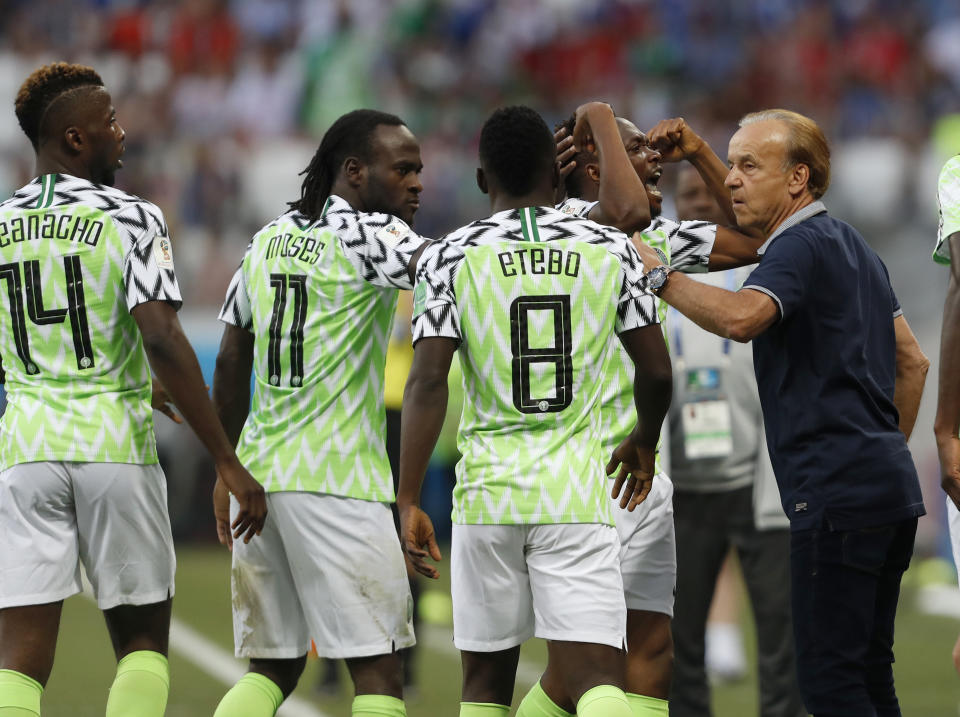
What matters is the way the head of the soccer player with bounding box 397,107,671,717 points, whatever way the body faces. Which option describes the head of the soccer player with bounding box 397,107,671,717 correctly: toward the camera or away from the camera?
away from the camera

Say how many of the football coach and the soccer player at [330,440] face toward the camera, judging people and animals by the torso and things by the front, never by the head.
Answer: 0

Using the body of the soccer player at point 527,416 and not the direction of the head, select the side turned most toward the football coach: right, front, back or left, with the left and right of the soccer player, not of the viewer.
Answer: right

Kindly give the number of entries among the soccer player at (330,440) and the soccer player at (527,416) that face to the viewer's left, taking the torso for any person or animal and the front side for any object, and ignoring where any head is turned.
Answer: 0

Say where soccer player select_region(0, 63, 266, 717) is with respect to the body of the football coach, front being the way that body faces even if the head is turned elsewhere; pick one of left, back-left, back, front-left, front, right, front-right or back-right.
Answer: front-left

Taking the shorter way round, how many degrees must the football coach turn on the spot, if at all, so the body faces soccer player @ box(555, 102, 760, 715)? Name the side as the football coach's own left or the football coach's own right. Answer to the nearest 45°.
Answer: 0° — they already face them

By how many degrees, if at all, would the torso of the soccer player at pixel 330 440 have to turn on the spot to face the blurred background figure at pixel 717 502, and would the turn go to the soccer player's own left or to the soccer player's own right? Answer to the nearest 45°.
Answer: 0° — they already face them

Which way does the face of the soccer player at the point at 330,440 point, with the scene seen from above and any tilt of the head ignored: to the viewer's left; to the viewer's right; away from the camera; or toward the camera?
to the viewer's right

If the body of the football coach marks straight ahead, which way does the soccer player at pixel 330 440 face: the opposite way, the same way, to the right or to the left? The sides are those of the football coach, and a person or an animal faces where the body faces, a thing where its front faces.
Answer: to the right

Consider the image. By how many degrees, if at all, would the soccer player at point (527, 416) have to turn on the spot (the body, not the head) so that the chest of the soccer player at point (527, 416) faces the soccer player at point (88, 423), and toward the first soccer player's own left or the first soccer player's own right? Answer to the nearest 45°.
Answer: approximately 90° to the first soccer player's own left

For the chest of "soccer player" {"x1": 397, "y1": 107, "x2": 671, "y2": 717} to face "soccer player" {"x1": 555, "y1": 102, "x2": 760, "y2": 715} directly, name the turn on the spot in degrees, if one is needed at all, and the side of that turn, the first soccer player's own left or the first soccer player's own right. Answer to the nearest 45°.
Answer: approximately 45° to the first soccer player's own right

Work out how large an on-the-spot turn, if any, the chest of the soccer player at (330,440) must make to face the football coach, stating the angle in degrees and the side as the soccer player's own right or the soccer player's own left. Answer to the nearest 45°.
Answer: approximately 90° to the soccer player's own right

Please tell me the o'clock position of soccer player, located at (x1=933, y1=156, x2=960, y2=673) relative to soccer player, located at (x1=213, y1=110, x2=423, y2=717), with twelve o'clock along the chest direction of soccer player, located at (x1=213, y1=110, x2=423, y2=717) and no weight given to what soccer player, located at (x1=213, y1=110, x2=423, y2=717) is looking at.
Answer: soccer player, located at (x1=933, y1=156, x2=960, y2=673) is roughly at 2 o'clock from soccer player, located at (x1=213, y1=110, x2=423, y2=717).

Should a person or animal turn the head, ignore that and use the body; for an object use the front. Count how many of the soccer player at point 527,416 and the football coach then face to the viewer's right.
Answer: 0

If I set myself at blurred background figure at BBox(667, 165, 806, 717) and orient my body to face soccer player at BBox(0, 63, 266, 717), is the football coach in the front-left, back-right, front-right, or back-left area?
front-left

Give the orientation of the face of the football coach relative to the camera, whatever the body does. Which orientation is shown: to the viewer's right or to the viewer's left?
to the viewer's left

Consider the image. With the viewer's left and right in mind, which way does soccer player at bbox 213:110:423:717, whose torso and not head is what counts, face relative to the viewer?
facing away from the viewer and to the right of the viewer

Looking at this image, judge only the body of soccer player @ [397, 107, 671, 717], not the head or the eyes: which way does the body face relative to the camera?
away from the camera
